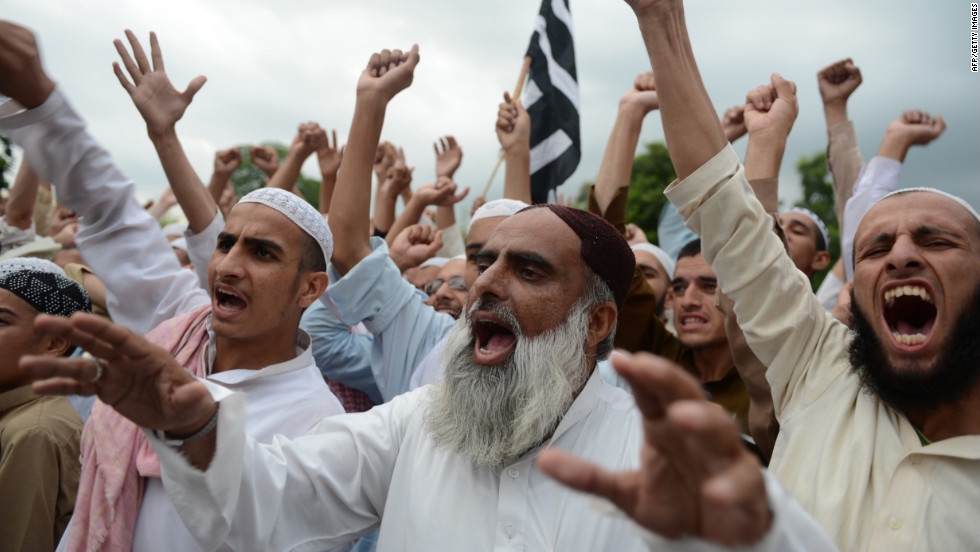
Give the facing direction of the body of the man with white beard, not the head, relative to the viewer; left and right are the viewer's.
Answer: facing the viewer and to the left of the viewer

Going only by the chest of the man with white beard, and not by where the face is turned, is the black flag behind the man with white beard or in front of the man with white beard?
behind

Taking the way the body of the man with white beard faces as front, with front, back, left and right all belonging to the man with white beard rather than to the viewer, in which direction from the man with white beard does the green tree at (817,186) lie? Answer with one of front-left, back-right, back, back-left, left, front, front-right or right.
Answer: back

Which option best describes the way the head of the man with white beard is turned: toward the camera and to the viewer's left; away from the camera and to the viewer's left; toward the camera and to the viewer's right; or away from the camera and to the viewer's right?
toward the camera and to the viewer's left

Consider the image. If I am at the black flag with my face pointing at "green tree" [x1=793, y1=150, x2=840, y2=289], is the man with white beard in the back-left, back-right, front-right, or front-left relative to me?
back-right
